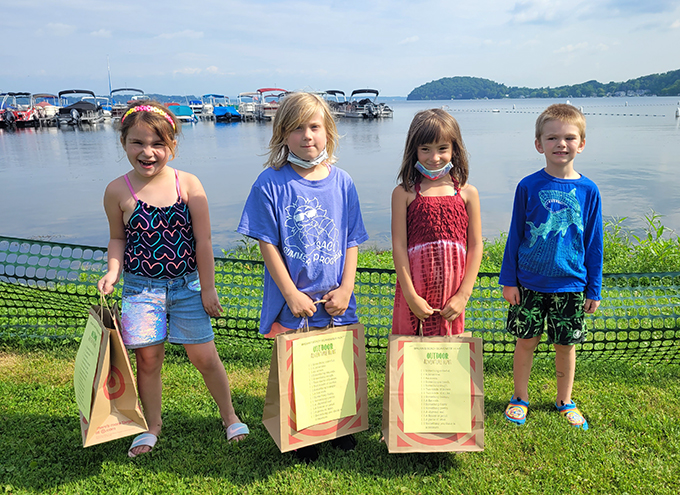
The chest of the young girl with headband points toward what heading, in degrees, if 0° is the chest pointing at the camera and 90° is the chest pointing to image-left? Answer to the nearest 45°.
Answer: approximately 0°

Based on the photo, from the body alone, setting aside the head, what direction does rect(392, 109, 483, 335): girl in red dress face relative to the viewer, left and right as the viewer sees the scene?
facing the viewer

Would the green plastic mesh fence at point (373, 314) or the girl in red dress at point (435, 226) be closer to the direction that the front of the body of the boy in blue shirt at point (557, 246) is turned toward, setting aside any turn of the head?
the girl in red dress

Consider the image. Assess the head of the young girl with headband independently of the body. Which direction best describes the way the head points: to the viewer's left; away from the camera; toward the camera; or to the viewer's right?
toward the camera

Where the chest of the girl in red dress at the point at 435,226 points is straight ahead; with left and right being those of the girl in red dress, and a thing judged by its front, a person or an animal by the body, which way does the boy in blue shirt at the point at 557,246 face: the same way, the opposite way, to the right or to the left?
the same way

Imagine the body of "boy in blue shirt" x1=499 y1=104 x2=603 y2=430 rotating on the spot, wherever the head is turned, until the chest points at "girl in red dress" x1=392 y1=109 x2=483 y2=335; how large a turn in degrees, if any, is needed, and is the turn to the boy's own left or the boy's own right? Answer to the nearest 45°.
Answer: approximately 45° to the boy's own right

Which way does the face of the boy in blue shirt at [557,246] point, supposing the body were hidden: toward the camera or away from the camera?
toward the camera

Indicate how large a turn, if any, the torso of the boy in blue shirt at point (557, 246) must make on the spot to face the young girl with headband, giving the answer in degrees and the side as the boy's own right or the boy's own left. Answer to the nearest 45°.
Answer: approximately 45° to the boy's own right

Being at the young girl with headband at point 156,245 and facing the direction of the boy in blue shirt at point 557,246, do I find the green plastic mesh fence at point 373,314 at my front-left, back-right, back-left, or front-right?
front-left

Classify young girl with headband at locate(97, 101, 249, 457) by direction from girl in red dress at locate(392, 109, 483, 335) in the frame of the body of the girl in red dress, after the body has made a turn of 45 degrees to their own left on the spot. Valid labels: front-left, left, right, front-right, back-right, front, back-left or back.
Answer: back-right

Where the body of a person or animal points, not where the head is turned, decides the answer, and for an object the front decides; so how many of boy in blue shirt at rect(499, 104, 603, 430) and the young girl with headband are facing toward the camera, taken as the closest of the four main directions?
2

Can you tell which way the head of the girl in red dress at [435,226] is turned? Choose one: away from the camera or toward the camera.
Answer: toward the camera

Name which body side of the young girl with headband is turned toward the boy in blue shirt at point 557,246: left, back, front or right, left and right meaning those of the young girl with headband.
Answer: left
